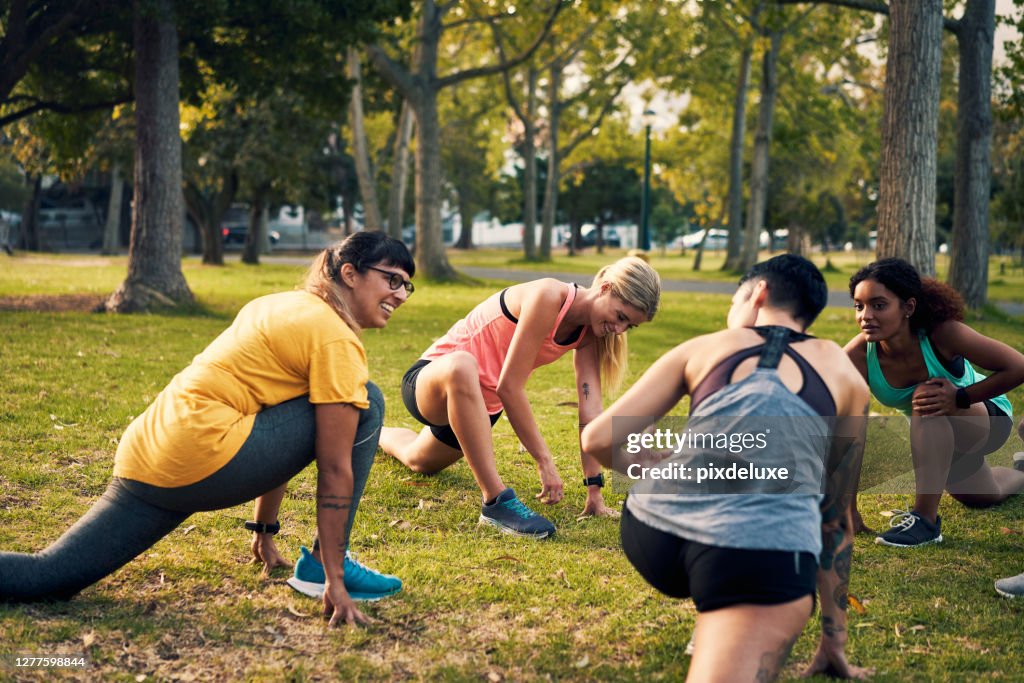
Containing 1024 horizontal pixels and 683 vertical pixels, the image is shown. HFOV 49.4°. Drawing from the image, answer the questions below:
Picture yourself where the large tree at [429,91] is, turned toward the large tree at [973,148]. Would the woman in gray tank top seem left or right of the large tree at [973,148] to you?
right

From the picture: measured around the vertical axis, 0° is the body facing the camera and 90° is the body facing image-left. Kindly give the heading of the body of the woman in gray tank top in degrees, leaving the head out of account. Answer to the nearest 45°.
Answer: approximately 180°

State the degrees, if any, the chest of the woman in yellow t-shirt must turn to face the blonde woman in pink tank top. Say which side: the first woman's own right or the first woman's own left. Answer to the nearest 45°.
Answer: approximately 45° to the first woman's own left

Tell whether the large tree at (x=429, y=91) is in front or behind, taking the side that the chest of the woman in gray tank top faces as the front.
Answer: in front

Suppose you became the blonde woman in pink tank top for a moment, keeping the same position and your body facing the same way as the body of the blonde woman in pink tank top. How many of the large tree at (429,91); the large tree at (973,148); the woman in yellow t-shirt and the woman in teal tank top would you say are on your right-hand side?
1

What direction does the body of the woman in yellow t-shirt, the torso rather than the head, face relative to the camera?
to the viewer's right

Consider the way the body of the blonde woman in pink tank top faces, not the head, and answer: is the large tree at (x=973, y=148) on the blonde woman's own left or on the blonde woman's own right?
on the blonde woman's own left

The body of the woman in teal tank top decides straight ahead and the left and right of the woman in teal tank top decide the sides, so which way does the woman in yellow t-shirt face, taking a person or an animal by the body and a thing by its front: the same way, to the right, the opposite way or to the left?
the opposite way

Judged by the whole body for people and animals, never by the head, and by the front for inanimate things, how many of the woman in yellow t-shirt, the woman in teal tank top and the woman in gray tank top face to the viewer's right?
1

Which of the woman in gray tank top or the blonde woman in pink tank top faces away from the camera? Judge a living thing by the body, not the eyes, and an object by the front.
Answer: the woman in gray tank top

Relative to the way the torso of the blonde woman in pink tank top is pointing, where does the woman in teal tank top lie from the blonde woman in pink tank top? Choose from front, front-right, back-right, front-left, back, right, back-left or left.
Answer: front-left

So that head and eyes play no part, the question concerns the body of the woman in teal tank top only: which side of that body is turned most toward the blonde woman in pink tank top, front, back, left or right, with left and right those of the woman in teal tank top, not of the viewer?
front

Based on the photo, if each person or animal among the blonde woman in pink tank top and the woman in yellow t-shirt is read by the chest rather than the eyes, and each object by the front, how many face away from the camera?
0

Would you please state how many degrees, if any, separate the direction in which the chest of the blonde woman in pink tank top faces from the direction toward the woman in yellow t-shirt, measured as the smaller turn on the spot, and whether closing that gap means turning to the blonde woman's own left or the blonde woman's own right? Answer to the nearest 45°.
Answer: approximately 90° to the blonde woman's own right

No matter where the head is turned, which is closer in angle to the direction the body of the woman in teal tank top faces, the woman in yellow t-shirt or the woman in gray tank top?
the woman in yellow t-shirt

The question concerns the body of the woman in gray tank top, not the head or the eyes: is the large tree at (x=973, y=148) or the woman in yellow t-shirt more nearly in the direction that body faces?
the large tree
